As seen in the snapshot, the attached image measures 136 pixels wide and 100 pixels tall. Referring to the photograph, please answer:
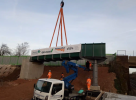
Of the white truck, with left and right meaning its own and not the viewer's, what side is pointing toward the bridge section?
back

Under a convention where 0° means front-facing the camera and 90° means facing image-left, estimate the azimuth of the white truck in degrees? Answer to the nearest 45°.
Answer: approximately 45°
